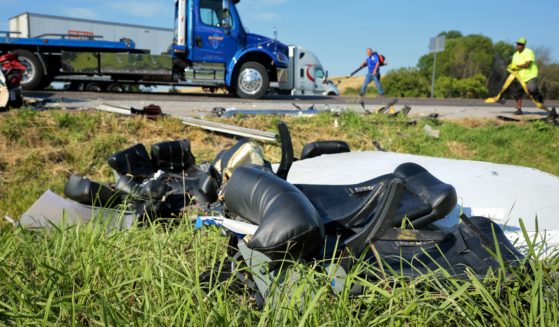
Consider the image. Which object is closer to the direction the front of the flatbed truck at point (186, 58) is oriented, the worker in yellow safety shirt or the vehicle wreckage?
the worker in yellow safety shirt

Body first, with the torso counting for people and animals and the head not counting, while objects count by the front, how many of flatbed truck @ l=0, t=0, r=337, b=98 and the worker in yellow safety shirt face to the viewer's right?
1

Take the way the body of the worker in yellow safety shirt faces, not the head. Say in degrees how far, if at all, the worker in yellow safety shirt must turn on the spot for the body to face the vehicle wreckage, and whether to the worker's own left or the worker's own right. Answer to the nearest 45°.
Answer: approximately 45° to the worker's own left

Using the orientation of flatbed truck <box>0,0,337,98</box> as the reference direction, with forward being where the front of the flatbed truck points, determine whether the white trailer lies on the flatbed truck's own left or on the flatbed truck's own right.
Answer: on the flatbed truck's own left

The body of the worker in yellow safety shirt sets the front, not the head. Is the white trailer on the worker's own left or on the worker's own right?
on the worker's own right

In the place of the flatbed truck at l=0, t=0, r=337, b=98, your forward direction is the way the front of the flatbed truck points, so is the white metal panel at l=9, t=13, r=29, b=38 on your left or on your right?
on your left

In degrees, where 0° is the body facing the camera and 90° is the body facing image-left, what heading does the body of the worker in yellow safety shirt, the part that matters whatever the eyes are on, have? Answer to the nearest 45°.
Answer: approximately 45°

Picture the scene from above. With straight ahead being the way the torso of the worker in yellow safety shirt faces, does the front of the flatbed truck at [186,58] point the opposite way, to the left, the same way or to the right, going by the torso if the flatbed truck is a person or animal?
the opposite way

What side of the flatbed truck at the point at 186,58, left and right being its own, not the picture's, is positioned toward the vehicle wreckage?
right

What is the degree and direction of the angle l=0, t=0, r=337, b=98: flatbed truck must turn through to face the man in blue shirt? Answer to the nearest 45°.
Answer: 0° — it already faces them

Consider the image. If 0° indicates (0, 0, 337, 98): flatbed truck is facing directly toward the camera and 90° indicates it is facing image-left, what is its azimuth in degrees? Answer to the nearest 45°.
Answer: approximately 270°
